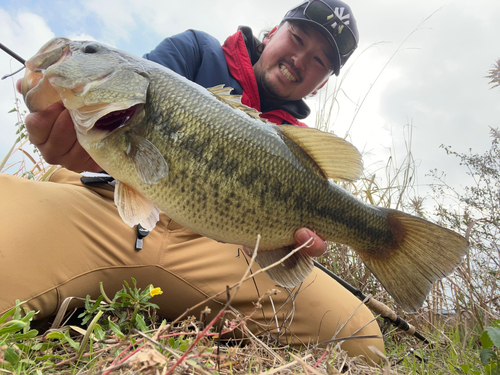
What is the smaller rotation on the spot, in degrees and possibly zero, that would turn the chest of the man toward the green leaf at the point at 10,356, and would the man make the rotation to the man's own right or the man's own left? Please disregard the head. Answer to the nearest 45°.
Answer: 0° — they already face it

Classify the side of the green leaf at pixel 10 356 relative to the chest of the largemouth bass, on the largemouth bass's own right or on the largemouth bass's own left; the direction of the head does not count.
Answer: on the largemouth bass's own left

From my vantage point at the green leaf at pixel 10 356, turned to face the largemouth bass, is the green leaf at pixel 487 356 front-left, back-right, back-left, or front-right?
front-right

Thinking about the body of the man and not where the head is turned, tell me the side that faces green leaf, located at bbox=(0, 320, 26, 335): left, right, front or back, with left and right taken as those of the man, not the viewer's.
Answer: front

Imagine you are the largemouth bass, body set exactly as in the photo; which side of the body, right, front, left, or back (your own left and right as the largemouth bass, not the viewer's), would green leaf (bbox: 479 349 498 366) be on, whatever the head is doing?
back

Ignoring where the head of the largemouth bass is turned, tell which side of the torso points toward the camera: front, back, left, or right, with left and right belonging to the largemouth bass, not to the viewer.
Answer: left

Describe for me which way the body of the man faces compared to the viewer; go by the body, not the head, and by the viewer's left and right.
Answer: facing the viewer

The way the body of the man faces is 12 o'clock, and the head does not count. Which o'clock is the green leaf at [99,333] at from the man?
The green leaf is roughly at 12 o'clock from the man.

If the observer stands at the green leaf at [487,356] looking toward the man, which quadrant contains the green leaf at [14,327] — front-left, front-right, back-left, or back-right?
front-left

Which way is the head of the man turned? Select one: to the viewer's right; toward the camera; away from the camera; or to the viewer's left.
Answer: toward the camera
